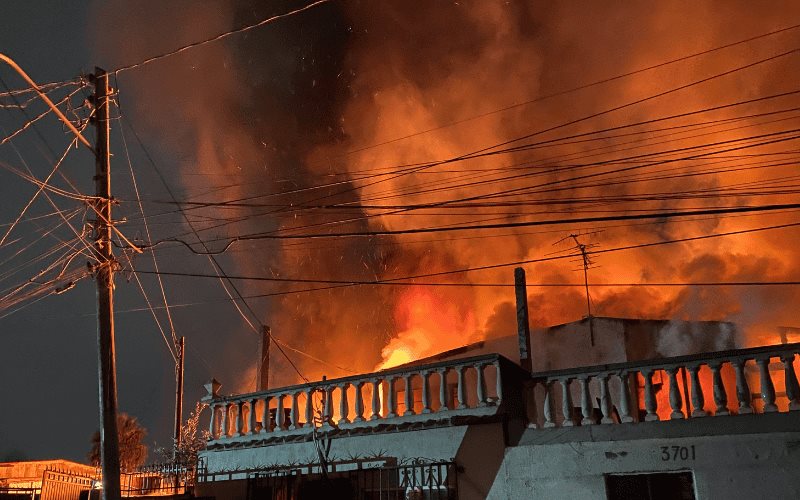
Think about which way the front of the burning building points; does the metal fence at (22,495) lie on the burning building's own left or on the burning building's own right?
on the burning building's own right

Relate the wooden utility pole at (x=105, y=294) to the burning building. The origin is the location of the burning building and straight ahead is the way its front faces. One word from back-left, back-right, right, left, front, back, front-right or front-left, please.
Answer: right

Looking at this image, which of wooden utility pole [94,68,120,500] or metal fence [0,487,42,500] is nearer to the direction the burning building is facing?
the wooden utility pole

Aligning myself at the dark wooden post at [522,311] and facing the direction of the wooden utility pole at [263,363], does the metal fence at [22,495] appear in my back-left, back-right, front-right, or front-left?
front-left

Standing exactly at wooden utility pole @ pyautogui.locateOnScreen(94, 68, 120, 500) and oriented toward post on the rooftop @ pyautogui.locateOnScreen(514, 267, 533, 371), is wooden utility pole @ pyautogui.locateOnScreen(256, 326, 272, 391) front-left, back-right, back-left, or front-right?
front-left

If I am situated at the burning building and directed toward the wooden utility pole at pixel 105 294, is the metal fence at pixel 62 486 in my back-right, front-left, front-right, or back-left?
front-right

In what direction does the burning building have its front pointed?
toward the camera

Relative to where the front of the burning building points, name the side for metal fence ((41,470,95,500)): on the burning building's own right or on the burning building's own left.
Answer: on the burning building's own right
